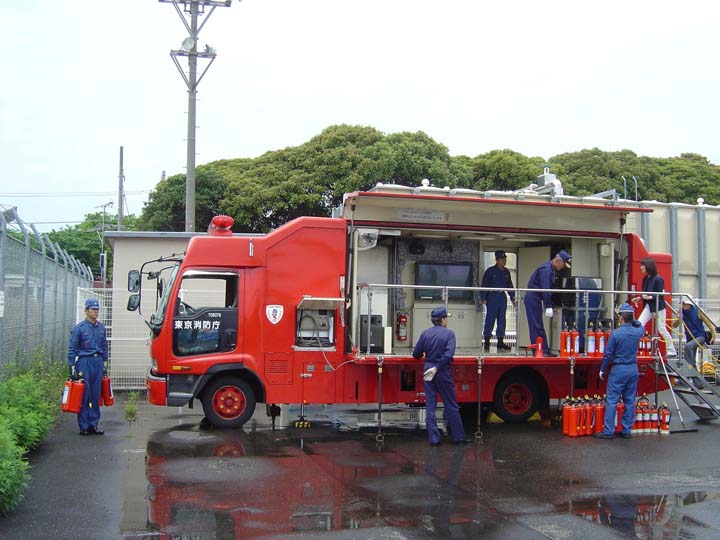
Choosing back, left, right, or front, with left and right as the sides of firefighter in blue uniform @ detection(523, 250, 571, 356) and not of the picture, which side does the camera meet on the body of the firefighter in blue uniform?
right

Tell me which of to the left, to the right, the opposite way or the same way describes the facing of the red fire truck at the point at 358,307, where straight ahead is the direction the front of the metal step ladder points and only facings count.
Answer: the opposite way

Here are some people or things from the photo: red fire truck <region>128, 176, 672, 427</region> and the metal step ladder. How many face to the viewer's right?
1

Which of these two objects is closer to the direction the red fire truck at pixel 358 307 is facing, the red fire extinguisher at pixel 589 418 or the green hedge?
the green hedge

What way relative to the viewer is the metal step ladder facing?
to the viewer's right

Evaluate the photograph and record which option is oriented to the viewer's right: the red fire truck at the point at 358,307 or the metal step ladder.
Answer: the metal step ladder

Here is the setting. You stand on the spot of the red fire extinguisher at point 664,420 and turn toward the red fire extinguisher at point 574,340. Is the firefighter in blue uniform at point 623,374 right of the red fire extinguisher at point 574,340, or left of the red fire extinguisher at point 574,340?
left

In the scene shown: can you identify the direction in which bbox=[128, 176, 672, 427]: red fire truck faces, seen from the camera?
facing to the left of the viewer

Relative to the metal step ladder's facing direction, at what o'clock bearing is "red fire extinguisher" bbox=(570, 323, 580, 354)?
The red fire extinguisher is roughly at 5 o'clock from the metal step ladder.

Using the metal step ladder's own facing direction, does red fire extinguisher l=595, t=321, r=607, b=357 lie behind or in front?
behind
